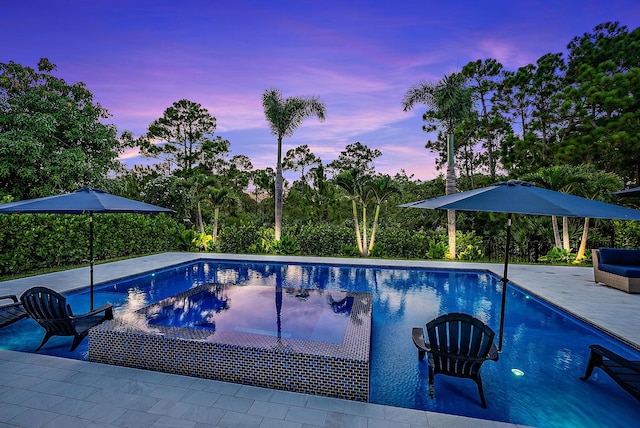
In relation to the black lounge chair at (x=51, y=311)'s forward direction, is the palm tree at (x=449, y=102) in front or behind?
in front

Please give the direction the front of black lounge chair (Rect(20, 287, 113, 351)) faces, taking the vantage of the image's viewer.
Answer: facing away from the viewer and to the right of the viewer

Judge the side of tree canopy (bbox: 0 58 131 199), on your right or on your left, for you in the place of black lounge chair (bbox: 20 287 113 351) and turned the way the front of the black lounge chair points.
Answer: on your left

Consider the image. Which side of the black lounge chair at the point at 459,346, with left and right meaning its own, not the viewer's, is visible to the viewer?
back

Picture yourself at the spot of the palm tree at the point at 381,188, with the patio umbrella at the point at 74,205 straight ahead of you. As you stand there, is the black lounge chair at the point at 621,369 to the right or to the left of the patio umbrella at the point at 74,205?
left

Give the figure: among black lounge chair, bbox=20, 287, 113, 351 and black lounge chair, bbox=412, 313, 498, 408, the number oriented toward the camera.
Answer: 0

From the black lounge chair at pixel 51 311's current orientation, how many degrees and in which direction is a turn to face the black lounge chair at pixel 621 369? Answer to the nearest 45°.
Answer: approximately 90° to its right
